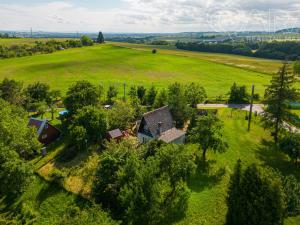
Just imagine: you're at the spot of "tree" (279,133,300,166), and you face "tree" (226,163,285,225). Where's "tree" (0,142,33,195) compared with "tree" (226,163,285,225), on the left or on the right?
right

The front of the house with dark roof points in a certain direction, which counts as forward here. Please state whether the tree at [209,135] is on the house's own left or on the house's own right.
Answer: on the house's own left

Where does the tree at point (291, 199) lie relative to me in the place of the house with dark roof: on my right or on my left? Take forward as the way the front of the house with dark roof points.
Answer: on my left

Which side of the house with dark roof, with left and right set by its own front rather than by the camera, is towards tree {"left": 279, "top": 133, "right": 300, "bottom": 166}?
left

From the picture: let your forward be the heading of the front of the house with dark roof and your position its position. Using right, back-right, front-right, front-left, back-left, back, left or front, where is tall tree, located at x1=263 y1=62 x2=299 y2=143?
back-left

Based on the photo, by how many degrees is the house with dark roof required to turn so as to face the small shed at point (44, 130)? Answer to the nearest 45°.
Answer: approximately 45° to its right

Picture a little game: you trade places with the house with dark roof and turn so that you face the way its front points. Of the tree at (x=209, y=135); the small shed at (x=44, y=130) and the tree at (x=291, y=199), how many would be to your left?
2

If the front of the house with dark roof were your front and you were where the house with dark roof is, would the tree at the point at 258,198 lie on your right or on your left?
on your left

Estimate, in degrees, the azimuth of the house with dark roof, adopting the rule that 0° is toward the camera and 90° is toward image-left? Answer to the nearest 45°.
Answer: approximately 45°

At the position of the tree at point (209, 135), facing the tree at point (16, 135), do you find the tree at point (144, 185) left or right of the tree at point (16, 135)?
left

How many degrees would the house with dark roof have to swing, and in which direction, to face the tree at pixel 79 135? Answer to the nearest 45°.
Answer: approximately 45° to its right
